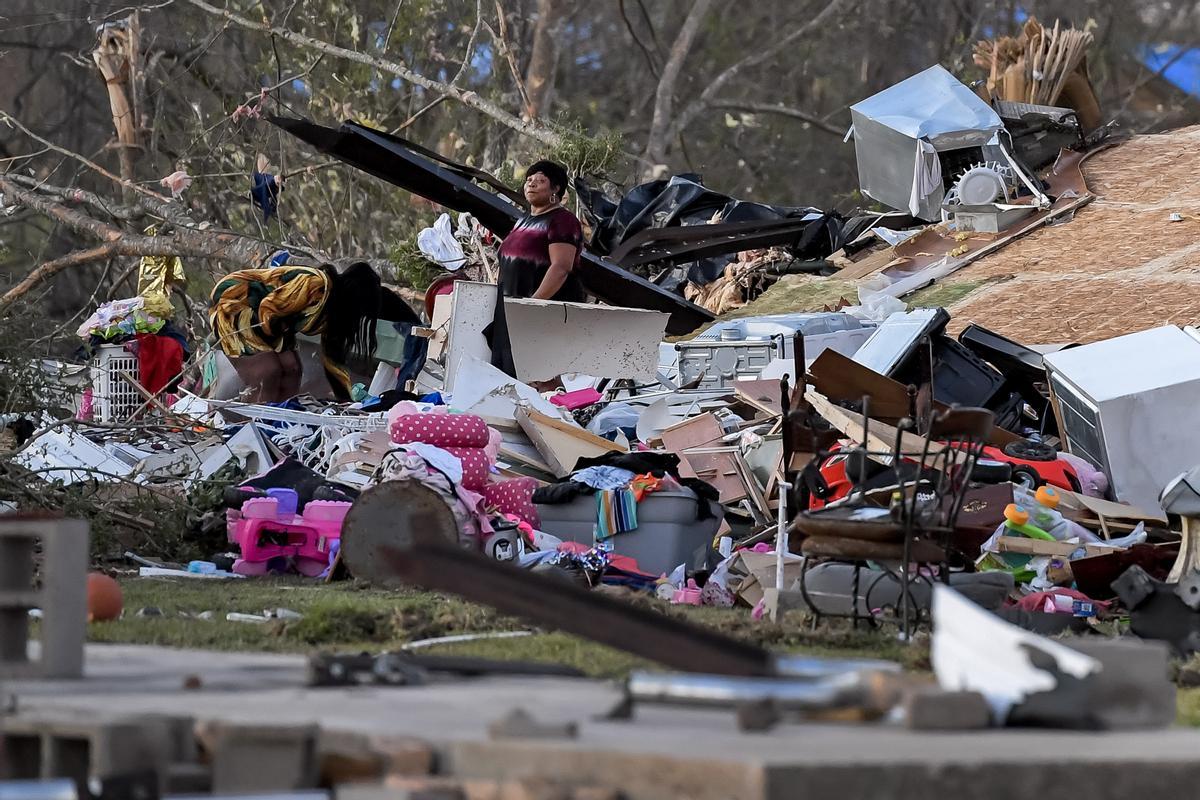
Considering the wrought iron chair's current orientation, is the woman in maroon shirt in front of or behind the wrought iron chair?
in front

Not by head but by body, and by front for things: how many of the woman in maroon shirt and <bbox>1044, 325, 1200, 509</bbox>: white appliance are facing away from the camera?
0

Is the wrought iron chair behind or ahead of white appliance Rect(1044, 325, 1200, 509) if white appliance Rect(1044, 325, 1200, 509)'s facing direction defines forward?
ahead

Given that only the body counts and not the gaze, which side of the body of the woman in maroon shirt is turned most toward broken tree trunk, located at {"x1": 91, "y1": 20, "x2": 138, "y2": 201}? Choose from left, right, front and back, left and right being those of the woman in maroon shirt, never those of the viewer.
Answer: right

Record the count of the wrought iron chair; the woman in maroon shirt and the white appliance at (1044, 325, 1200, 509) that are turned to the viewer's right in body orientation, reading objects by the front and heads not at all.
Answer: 0

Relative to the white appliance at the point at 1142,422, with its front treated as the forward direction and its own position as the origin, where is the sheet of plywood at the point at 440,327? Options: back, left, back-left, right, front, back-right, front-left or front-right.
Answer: front-right

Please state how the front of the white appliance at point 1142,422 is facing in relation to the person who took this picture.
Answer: facing the viewer and to the left of the viewer

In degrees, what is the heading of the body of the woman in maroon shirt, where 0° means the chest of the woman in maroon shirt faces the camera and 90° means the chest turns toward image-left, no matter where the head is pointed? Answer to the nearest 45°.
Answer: approximately 45°

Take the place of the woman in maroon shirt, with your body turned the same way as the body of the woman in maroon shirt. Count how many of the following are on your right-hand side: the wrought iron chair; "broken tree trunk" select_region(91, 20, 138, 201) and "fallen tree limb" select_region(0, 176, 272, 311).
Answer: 2

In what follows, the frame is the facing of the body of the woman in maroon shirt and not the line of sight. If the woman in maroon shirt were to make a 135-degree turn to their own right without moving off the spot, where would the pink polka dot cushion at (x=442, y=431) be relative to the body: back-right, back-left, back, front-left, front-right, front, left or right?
back

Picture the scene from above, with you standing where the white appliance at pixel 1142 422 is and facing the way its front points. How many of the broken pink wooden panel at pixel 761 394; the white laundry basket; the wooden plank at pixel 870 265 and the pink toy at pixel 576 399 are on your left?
0
